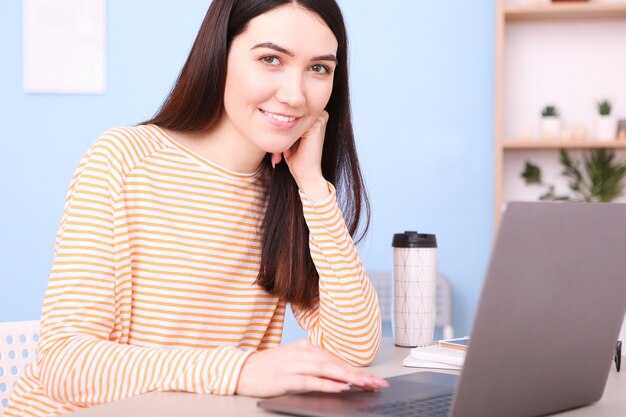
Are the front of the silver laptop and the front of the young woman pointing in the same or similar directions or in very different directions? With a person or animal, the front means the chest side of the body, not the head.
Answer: very different directions

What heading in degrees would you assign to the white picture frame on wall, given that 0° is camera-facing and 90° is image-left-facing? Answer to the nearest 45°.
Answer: approximately 0°

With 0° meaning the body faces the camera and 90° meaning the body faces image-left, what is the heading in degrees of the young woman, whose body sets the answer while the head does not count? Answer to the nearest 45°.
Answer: approximately 315°

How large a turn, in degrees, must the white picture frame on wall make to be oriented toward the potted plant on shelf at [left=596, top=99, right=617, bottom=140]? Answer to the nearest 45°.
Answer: approximately 45° to its left

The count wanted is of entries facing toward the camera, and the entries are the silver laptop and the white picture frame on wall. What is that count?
1

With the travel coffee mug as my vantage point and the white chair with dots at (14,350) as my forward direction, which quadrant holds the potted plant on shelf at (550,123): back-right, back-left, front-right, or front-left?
back-right

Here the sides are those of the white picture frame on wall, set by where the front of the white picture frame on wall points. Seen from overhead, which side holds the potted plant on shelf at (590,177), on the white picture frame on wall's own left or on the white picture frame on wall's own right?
on the white picture frame on wall's own left

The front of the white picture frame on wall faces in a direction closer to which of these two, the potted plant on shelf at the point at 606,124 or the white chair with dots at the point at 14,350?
the white chair with dots

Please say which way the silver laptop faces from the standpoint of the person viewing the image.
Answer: facing away from the viewer and to the left of the viewer
